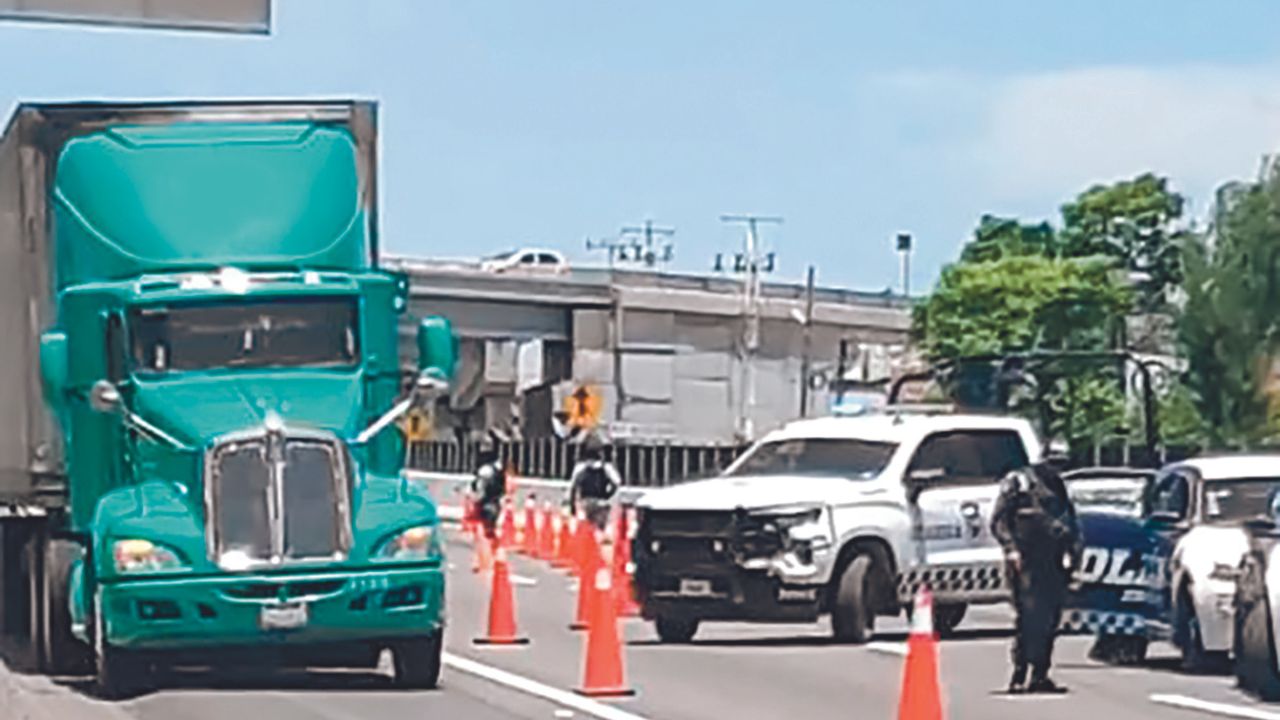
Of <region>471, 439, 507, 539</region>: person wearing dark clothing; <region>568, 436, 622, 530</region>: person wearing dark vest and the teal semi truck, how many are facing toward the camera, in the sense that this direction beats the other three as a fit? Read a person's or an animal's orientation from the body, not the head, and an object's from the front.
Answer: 1

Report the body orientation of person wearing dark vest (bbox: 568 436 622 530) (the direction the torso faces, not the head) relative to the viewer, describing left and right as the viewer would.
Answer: facing away from the viewer

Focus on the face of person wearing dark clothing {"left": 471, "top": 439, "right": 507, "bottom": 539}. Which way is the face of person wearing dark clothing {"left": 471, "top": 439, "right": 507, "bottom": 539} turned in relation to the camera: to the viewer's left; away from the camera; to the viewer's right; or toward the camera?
away from the camera

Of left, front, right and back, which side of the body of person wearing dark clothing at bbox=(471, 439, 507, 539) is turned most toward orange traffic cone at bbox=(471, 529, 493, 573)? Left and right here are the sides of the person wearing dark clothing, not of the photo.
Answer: back

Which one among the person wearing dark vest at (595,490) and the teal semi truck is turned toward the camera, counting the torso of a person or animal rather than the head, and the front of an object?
the teal semi truck

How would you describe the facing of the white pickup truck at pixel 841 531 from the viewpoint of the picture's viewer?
facing the viewer and to the left of the viewer

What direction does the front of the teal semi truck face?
toward the camera

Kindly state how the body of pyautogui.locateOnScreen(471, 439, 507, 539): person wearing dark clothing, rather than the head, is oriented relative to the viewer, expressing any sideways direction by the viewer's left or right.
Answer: facing away from the viewer

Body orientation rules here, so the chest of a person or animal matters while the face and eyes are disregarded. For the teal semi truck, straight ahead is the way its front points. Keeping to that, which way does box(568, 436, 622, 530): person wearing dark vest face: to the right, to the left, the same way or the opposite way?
the opposite way

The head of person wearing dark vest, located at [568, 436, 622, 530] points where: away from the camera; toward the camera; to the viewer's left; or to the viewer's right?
away from the camera

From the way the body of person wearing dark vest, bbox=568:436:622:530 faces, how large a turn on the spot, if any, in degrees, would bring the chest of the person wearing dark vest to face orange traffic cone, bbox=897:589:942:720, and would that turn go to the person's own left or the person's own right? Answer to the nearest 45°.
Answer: approximately 180°
